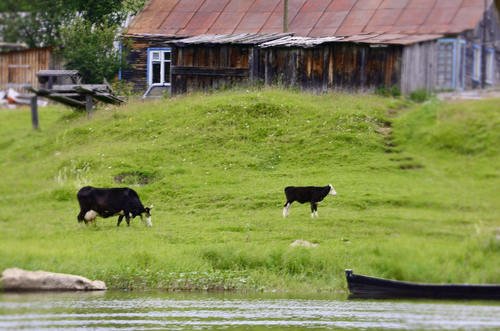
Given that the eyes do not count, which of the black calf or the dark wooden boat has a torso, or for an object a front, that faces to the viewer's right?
the black calf

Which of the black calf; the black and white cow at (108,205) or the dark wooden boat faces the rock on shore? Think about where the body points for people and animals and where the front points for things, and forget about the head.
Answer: the dark wooden boat

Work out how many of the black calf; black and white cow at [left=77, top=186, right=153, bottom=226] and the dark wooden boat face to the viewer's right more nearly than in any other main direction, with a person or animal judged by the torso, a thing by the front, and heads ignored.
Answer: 2

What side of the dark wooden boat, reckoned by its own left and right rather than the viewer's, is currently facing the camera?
left

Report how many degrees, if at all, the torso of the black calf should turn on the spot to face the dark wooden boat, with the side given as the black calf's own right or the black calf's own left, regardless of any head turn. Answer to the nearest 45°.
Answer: approximately 90° to the black calf's own right

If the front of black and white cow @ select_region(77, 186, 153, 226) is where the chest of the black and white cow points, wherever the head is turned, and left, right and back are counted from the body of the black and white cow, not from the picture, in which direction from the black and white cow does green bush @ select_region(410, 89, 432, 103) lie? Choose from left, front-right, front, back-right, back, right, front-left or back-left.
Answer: front-left

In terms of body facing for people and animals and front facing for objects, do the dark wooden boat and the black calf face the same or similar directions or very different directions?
very different directions

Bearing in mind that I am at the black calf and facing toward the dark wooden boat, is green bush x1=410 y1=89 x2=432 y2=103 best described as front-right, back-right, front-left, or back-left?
back-left

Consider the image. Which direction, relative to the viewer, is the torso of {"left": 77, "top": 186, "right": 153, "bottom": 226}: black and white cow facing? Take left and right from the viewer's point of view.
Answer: facing to the right of the viewer

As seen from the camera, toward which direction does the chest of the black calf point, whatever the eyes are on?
to the viewer's right

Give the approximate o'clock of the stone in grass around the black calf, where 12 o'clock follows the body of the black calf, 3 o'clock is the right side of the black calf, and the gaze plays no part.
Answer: The stone in grass is roughly at 3 o'clock from the black calf.

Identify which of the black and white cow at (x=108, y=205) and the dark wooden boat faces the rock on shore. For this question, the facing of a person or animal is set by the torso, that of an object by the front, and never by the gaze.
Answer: the dark wooden boat

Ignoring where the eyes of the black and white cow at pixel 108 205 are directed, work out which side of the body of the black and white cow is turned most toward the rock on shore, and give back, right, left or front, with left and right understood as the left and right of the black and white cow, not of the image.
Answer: right

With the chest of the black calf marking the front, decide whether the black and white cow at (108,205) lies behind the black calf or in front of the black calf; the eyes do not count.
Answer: behind
